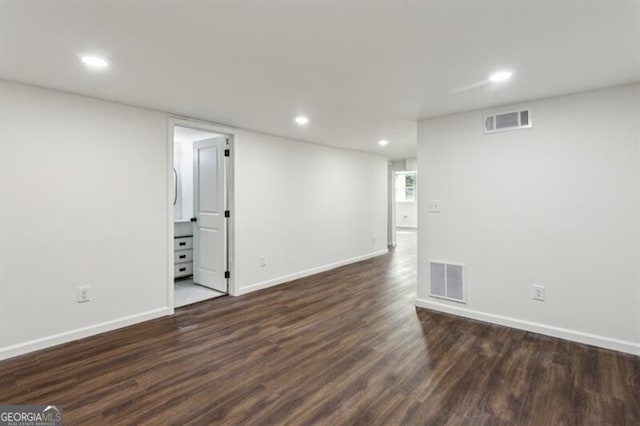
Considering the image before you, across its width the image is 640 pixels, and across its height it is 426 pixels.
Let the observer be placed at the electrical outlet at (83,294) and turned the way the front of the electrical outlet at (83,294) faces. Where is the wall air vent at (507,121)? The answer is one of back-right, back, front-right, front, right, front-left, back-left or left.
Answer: front-left

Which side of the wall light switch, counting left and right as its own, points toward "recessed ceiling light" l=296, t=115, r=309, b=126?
right

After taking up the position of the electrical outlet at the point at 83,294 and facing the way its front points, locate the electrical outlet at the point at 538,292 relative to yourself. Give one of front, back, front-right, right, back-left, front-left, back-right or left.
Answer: front-left

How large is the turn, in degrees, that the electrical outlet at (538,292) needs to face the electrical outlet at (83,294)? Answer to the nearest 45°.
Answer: approximately 45° to its right

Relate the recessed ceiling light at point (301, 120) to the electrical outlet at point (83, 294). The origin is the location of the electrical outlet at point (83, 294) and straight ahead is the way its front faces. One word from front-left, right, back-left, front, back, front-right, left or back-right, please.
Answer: left

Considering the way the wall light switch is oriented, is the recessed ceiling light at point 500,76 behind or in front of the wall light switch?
in front

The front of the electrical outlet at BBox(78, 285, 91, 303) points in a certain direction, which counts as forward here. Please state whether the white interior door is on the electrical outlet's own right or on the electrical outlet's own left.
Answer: on the electrical outlet's own left
